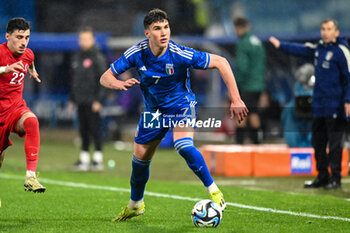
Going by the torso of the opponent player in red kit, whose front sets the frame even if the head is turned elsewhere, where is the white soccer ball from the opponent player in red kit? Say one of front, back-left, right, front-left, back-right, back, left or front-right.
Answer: front

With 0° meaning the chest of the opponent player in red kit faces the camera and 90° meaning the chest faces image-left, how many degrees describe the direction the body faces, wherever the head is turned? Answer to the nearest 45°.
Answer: approximately 315°

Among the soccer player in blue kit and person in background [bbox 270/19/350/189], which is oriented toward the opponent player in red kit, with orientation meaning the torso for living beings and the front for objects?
the person in background

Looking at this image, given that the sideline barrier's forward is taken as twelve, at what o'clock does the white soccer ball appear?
The white soccer ball is roughly at 12 o'clock from the sideline barrier.

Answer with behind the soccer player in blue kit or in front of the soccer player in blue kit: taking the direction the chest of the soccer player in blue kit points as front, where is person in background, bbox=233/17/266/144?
behind

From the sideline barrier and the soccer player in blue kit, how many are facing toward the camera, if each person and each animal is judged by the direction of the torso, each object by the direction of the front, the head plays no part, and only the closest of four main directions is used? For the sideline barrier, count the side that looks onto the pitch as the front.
2

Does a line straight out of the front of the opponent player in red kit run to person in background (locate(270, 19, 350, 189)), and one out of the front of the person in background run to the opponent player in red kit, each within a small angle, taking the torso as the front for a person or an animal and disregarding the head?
no

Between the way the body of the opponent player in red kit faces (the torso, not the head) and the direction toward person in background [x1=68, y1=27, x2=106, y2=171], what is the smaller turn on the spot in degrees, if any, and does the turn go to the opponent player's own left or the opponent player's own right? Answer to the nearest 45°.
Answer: approximately 135° to the opponent player's own left

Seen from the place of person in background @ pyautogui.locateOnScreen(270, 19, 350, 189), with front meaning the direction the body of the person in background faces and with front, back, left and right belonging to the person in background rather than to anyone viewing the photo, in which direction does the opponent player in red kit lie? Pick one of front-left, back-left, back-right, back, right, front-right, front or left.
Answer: front

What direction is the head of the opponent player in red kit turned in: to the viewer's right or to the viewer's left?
to the viewer's right

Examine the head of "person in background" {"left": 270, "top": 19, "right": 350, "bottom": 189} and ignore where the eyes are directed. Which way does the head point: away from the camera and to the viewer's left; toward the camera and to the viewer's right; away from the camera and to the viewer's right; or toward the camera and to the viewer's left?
toward the camera and to the viewer's left

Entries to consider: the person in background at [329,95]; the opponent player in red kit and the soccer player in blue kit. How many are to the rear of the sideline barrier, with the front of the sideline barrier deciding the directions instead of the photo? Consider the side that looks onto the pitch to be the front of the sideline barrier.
0

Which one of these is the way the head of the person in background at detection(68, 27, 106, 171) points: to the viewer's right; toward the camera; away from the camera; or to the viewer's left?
toward the camera

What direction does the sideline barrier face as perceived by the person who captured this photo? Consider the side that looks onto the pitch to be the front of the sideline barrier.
facing the viewer

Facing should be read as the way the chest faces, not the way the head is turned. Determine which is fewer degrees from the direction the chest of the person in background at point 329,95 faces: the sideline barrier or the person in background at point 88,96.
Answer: the person in background

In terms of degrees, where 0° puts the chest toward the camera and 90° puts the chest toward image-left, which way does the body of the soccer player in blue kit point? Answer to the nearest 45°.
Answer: approximately 0°

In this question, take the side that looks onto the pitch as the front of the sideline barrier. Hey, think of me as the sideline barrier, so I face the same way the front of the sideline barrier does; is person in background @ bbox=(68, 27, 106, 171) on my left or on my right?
on my right

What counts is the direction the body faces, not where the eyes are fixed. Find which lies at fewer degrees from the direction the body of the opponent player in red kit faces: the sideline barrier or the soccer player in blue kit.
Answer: the soccer player in blue kit

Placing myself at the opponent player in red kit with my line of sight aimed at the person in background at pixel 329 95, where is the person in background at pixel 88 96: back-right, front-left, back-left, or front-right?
front-left

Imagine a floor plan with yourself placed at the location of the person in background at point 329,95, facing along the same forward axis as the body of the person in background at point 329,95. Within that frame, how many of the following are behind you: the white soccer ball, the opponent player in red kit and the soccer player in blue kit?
0
